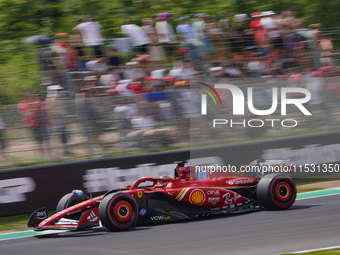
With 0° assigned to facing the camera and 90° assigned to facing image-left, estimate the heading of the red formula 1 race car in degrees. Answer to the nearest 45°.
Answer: approximately 45°
